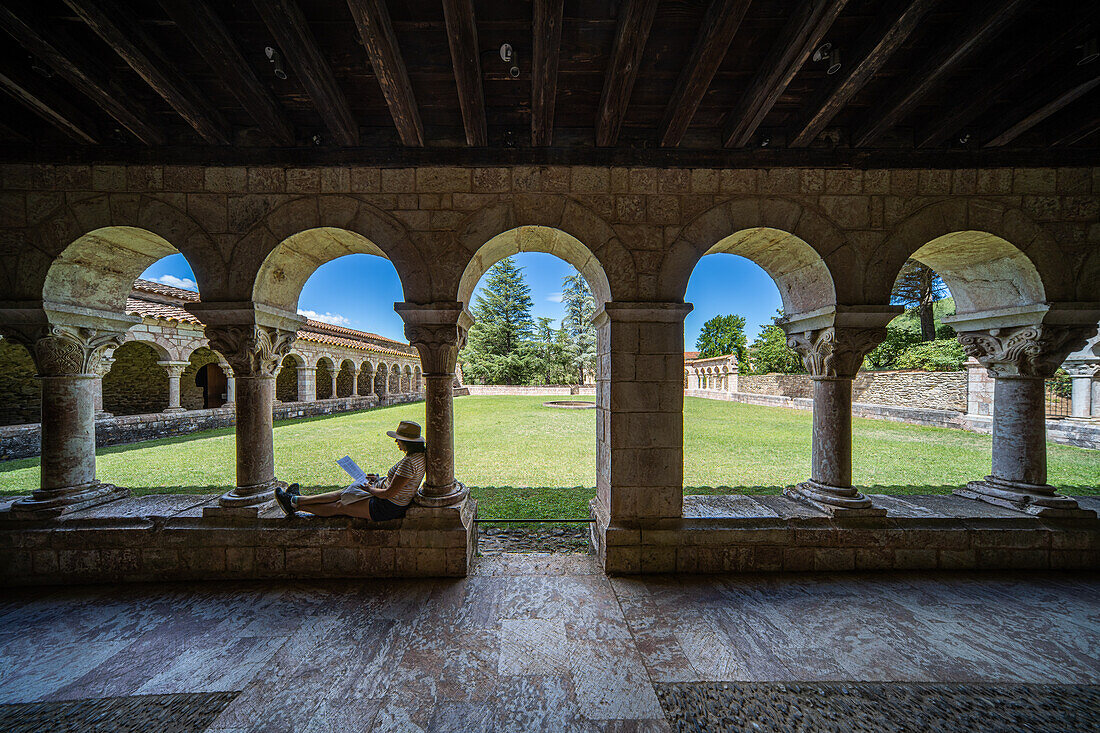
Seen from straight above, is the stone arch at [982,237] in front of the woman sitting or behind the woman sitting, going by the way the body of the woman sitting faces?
behind

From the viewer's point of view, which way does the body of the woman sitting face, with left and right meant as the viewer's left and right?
facing to the left of the viewer

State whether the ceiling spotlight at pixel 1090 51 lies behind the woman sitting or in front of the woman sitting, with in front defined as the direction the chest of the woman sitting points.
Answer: behind
